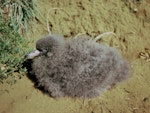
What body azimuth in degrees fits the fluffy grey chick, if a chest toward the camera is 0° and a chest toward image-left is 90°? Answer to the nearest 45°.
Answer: approximately 90°

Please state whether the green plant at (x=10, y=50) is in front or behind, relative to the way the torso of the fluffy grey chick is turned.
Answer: in front

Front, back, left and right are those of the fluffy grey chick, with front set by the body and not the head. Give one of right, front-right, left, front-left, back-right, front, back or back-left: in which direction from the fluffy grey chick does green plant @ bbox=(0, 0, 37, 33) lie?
front-right
